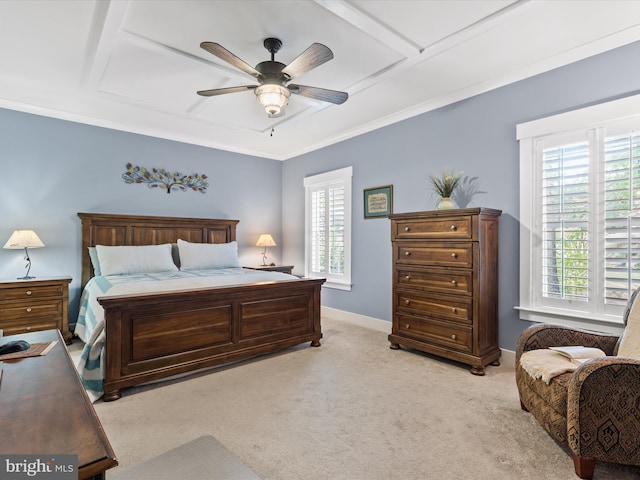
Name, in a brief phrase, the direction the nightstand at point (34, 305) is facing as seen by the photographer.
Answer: facing the viewer

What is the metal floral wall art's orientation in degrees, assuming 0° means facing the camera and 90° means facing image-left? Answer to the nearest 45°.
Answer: approximately 0°

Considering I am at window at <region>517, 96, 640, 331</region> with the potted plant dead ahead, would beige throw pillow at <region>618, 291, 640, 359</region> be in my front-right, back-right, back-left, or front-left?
back-left

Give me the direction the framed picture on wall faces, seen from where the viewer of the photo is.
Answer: facing the viewer and to the left of the viewer

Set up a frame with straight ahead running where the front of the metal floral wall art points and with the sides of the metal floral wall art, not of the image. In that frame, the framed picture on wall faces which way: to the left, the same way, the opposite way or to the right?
to the right

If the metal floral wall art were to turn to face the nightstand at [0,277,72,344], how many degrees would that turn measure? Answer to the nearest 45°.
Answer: approximately 45° to its right

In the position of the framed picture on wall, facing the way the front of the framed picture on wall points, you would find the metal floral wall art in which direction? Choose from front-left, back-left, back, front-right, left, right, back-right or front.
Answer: front-right

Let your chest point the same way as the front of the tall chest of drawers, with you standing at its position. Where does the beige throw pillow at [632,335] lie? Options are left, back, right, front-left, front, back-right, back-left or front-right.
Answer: left

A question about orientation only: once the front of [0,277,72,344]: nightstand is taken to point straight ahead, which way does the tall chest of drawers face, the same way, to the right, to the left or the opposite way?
to the right

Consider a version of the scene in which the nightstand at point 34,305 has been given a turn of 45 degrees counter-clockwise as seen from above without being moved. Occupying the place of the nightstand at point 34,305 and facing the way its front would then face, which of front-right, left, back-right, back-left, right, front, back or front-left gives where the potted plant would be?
front

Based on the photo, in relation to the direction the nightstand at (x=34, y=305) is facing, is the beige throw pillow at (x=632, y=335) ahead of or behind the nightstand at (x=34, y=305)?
ahead

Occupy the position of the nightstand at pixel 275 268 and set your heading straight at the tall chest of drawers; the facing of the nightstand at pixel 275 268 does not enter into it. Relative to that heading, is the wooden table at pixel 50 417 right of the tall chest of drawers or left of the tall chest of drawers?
right

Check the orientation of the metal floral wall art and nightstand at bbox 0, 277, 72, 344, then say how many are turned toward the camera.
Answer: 2

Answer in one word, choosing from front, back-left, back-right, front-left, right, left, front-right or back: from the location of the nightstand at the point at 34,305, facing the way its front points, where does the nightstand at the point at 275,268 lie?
left

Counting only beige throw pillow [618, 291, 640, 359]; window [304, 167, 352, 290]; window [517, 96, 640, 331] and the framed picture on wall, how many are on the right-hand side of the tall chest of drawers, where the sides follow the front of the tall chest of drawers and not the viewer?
2

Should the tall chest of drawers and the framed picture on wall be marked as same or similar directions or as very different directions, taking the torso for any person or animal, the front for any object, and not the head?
same or similar directions

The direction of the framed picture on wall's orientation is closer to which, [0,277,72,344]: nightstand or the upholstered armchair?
the nightstand
